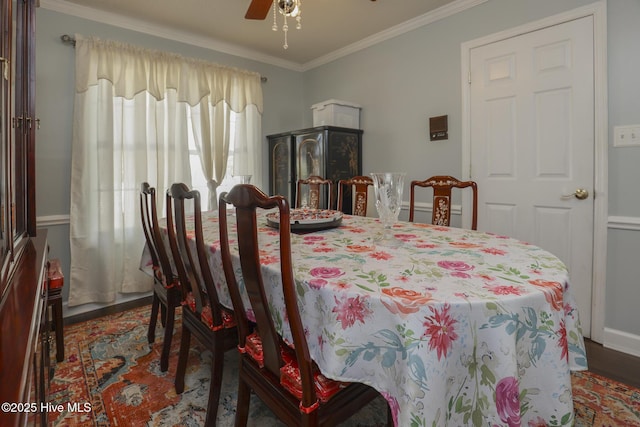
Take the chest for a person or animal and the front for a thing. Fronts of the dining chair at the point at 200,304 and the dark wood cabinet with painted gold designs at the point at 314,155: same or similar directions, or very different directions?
very different directions

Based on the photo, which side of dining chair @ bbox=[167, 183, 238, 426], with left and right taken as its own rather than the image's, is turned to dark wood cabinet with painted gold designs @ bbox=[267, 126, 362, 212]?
front

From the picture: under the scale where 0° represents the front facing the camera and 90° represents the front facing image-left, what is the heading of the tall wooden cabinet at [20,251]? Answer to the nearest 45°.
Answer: approximately 270°

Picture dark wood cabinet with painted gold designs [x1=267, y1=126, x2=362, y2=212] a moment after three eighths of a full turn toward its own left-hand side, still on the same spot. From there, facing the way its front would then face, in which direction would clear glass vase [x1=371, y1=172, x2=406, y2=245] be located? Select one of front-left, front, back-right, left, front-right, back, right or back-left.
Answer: right

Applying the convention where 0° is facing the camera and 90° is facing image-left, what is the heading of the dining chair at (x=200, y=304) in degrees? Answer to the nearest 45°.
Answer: approximately 225°

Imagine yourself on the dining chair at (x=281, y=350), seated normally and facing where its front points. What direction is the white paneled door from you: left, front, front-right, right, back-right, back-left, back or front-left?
front

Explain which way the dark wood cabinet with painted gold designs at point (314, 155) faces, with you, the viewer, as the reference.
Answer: facing the viewer and to the left of the viewer

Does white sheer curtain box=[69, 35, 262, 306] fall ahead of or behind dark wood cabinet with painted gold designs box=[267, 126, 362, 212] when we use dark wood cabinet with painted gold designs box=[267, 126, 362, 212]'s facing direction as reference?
ahead

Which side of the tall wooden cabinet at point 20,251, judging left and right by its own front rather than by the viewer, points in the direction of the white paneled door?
front

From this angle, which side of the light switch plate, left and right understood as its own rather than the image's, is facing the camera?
front

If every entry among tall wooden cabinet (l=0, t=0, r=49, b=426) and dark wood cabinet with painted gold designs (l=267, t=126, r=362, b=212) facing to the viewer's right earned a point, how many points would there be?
1

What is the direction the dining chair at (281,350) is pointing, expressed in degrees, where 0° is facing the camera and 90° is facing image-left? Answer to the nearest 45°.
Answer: approximately 225°

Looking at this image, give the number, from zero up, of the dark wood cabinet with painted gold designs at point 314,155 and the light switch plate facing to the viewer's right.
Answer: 0
